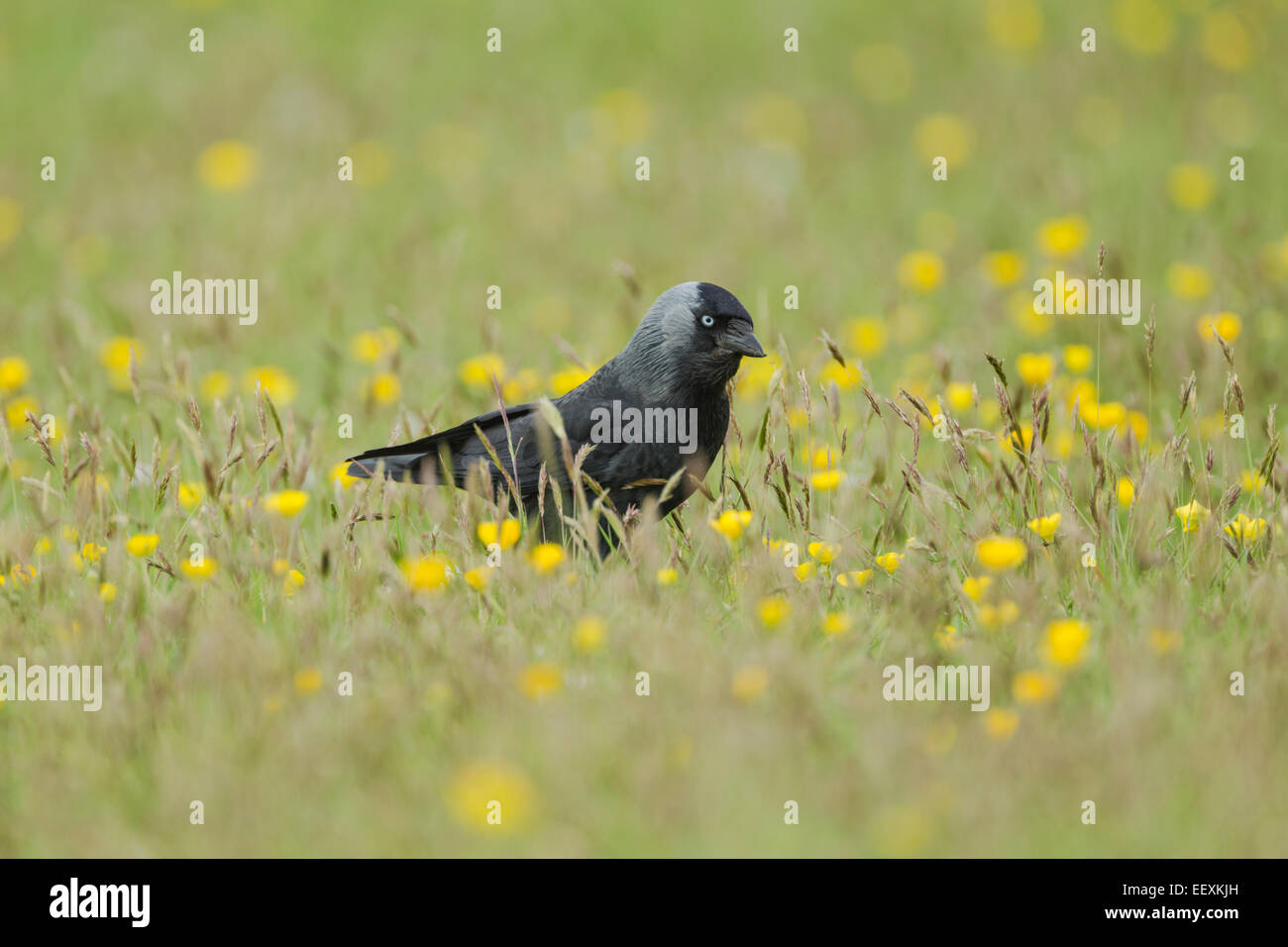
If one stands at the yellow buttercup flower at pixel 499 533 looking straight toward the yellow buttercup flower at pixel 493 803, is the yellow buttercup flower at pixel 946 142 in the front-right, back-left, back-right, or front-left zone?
back-left

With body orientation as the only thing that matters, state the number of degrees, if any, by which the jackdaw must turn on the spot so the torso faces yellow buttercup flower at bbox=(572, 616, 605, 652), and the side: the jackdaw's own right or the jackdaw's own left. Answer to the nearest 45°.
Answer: approximately 90° to the jackdaw's own right

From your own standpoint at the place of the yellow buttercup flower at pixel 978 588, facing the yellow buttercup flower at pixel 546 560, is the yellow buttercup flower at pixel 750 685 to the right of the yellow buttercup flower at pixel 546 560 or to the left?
left

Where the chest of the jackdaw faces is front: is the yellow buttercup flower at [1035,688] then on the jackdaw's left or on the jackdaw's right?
on the jackdaw's right

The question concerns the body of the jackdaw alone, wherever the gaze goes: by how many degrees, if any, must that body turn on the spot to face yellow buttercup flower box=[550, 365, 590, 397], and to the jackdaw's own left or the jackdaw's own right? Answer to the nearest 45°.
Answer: approximately 90° to the jackdaw's own left

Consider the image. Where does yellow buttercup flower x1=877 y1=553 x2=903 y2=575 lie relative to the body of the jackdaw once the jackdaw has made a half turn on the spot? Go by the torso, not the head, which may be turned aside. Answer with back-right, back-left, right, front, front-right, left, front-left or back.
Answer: back-left

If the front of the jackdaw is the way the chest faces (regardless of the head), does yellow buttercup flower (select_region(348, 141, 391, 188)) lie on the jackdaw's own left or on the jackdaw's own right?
on the jackdaw's own left

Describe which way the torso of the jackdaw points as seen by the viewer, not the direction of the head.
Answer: to the viewer's right

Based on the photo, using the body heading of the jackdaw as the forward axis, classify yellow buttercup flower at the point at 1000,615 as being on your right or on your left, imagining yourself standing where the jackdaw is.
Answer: on your right

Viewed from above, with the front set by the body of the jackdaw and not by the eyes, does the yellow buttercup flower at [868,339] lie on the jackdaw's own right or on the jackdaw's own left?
on the jackdaw's own left

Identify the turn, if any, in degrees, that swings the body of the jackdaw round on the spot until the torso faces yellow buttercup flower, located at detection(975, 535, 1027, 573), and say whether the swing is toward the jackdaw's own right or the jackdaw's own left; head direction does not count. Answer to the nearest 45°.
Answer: approximately 45° to the jackdaw's own right

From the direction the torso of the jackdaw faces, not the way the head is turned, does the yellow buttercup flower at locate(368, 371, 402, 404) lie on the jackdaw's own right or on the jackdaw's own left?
on the jackdaw's own left
